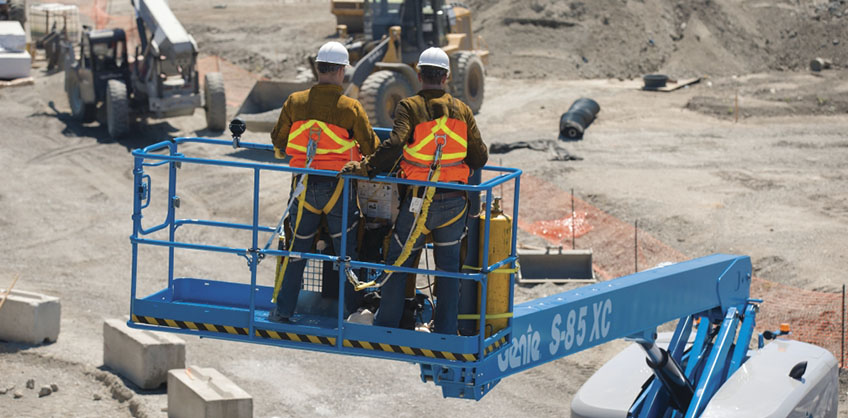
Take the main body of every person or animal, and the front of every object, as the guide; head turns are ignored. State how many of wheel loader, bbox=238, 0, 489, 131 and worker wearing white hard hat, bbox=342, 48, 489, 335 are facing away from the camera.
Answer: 1

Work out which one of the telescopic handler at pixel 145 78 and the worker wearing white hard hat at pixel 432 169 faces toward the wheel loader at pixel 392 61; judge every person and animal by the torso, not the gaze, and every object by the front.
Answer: the worker wearing white hard hat

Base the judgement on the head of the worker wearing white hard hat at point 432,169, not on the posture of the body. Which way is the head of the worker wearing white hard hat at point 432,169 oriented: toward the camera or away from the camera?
away from the camera

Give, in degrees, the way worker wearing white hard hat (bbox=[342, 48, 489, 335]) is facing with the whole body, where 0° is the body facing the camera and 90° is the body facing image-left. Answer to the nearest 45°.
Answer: approximately 180°

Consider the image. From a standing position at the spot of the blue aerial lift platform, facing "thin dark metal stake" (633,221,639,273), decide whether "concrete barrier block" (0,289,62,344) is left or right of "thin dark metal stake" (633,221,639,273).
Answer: left

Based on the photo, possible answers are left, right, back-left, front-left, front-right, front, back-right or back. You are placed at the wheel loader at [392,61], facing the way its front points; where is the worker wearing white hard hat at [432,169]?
front-left

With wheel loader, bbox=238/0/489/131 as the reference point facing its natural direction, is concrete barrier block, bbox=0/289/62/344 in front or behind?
in front

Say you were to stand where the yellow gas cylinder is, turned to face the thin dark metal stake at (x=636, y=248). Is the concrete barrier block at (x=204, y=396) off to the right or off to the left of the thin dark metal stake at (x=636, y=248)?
left

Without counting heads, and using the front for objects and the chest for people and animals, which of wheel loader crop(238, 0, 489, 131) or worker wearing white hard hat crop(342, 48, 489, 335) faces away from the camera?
the worker wearing white hard hat

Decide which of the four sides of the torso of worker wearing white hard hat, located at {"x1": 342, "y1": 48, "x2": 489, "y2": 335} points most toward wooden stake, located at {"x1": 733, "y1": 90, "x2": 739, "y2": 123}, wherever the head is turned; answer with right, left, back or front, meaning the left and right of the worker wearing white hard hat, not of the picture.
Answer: front
